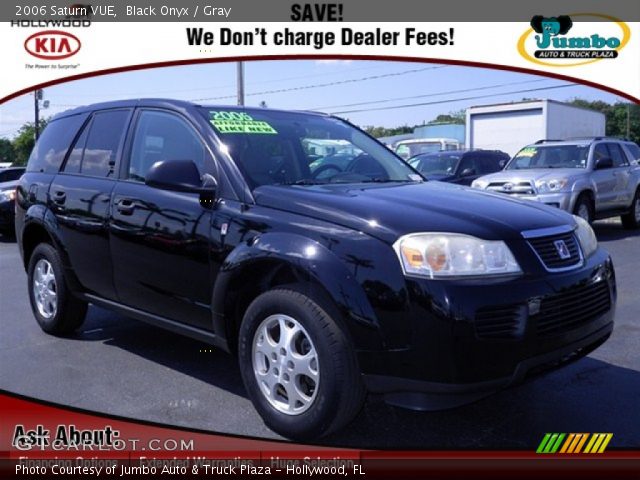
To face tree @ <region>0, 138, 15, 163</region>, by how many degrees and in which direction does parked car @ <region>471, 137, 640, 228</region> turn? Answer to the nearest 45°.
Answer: approximately 90° to its right

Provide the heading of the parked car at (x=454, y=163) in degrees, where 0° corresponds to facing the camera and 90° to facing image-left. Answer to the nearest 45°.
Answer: approximately 45°

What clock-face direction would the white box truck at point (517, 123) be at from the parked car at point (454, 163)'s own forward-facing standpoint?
The white box truck is roughly at 5 o'clock from the parked car.

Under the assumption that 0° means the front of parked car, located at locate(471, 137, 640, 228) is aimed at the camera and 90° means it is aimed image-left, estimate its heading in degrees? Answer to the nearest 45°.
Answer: approximately 45°

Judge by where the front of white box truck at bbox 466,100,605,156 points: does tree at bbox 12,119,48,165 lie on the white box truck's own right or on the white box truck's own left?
on the white box truck's own left

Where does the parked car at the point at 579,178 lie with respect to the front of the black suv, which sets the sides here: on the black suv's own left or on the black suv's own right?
on the black suv's own left
